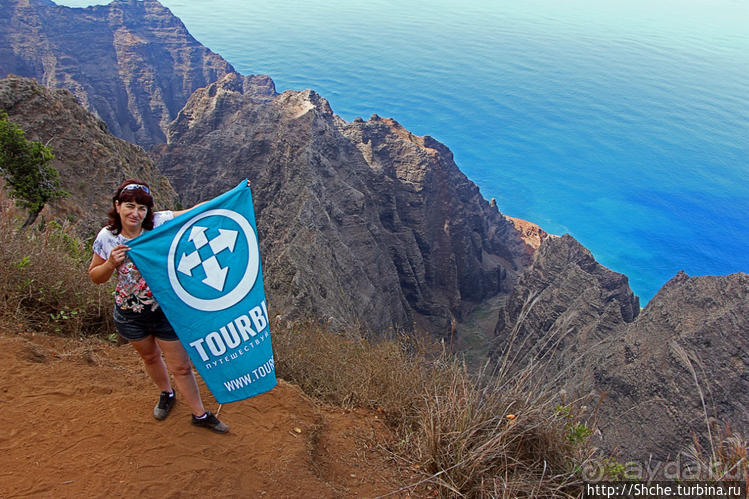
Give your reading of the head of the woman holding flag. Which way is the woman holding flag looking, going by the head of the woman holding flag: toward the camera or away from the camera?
toward the camera

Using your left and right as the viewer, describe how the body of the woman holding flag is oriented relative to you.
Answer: facing the viewer

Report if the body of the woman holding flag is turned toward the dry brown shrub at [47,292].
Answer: no
